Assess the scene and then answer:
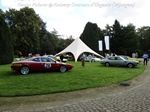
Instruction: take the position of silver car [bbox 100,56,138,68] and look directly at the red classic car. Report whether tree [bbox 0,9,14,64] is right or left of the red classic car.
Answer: right

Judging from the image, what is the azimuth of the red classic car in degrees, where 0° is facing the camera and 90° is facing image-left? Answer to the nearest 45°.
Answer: approximately 270°

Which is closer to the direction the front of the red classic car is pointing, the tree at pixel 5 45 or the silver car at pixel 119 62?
the silver car

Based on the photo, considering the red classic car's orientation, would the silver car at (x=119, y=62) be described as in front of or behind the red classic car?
in front

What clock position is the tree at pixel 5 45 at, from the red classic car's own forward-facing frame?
The tree is roughly at 8 o'clock from the red classic car.

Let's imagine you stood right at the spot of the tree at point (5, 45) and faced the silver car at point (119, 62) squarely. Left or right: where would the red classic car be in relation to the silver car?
right
